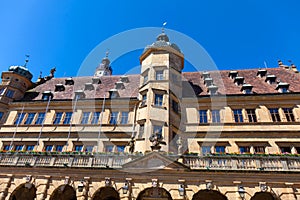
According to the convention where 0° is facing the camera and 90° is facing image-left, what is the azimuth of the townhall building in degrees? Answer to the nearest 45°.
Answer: approximately 0°
